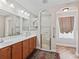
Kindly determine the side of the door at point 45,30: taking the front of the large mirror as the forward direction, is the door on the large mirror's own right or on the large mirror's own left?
on the large mirror's own left

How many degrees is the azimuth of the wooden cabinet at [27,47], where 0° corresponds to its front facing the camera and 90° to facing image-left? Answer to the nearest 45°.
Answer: approximately 315°

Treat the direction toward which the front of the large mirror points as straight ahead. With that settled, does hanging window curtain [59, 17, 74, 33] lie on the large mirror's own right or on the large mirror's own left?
on the large mirror's own left

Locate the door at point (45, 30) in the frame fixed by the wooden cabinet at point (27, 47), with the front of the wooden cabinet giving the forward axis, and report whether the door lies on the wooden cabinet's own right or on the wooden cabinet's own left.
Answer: on the wooden cabinet's own left

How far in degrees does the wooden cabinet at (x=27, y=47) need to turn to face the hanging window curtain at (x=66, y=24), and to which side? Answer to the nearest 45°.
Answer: approximately 90° to its left

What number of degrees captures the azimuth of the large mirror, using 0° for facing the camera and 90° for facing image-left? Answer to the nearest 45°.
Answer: approximately 315°
